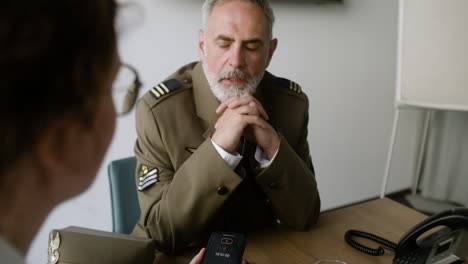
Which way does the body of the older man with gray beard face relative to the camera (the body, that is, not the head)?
toward the camera

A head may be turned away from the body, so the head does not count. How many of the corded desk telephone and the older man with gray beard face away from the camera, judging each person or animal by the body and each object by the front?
0

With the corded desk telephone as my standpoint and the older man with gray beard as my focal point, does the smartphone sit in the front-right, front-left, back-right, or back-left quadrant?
front-left
